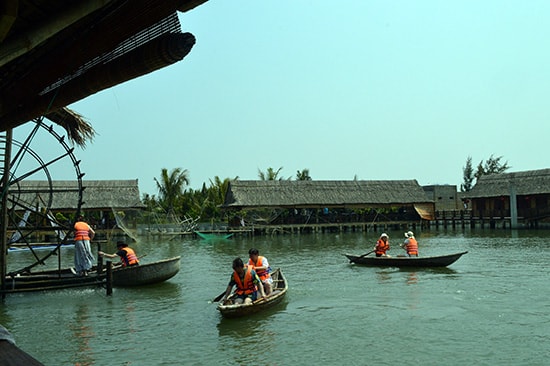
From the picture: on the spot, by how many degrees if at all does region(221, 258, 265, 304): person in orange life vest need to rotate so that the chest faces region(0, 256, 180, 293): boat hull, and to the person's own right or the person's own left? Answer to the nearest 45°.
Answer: approximately 90° to the person's own right

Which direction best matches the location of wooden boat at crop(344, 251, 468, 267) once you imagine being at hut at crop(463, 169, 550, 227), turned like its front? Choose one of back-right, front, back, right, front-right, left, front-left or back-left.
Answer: front

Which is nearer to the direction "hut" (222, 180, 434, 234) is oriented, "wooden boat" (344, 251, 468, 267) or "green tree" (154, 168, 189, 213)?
the wooden boat

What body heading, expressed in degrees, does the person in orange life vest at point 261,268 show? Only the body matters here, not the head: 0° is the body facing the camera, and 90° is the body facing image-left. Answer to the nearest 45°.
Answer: approximately 45°

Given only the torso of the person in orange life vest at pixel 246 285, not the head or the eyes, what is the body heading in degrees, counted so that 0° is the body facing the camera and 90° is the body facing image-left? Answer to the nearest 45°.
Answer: approximately 45°

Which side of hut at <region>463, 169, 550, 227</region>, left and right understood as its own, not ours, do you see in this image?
front

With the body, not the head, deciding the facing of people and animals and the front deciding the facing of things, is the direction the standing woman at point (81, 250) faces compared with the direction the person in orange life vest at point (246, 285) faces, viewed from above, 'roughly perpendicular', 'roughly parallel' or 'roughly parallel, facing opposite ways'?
roughly parallel, facing opposite ways

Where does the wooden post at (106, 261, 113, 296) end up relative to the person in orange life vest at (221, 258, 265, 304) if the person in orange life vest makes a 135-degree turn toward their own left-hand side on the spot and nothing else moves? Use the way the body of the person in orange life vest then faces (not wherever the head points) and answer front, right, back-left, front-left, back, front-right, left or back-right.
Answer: back-left

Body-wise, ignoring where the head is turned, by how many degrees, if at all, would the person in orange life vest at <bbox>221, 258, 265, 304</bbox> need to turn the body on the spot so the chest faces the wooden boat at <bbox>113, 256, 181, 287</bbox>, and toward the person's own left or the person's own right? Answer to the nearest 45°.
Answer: approximately 90° to the person's own right

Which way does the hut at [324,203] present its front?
toward the camera

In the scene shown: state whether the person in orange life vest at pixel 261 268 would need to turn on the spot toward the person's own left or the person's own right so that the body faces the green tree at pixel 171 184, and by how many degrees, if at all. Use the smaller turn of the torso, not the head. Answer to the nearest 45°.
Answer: approximately 135° to the person's own right

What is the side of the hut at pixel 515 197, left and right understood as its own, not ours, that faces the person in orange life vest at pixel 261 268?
front

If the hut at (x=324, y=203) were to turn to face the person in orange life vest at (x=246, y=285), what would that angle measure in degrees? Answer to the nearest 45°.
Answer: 0° — it already faces them
